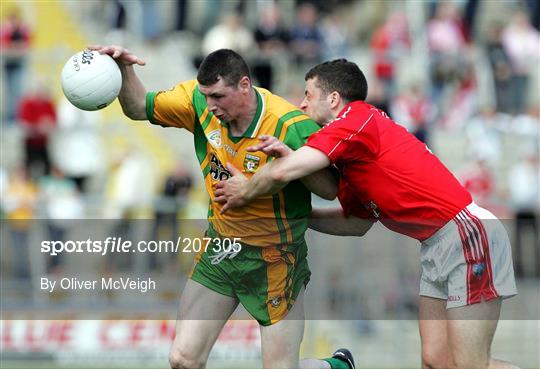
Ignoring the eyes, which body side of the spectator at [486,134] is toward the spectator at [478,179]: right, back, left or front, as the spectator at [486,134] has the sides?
front

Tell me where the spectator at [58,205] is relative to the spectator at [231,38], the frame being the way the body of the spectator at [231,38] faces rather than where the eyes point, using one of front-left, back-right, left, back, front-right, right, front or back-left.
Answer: front-right

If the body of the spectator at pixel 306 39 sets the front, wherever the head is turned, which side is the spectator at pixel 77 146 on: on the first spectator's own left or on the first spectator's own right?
on the first spectator's own right

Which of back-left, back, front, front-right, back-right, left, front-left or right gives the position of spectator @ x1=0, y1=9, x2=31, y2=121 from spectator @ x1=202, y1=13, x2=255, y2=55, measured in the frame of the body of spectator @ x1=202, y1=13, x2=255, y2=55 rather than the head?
right

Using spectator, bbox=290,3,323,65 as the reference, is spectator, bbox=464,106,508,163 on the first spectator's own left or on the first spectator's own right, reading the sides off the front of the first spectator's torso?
on the first spectator's own left

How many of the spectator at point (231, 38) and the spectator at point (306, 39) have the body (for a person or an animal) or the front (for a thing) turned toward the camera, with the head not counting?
2

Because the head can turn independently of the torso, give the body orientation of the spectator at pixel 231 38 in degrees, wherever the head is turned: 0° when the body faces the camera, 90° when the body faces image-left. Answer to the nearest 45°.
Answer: approximately 0°

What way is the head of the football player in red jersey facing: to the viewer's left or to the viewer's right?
to the viewer's left
